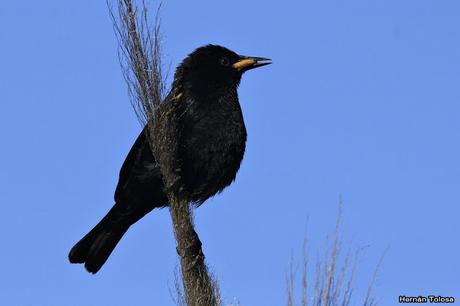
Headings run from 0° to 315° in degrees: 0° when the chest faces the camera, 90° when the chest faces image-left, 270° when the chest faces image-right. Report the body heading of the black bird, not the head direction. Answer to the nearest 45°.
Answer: approximately 270°
